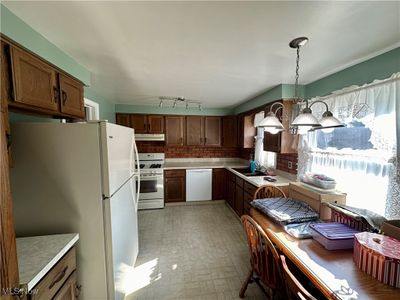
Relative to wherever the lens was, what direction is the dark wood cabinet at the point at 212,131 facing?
facing the viewer

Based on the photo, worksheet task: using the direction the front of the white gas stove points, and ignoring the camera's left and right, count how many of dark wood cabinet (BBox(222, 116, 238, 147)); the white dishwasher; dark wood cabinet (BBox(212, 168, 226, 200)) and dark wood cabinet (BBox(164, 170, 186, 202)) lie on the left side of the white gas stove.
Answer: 4

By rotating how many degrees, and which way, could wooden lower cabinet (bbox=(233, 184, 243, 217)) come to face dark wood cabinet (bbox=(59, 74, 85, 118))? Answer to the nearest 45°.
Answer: approximately 45° to its left

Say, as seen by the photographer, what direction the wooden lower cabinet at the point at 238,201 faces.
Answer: facing to the left of the viewer

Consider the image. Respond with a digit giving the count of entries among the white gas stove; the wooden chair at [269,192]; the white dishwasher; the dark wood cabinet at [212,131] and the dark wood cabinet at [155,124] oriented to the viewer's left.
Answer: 0

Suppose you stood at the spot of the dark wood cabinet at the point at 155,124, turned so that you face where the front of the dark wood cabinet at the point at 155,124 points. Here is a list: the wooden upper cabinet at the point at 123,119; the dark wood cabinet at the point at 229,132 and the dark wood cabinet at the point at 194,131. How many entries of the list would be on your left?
2

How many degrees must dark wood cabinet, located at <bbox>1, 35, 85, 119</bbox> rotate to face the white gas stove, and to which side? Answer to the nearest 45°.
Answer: approximately 90° to its left

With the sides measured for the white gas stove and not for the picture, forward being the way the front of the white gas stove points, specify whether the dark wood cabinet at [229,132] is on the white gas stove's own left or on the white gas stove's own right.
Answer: on the white gas stove's own left

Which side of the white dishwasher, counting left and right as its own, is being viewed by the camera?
front

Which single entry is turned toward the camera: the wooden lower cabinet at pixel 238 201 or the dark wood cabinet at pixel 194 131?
the dark wood cabinet

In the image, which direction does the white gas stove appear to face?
toward the camera

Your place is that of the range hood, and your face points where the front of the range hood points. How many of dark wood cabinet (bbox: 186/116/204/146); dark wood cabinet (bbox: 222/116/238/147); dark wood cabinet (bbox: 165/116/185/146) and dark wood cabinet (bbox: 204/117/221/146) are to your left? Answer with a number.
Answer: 4

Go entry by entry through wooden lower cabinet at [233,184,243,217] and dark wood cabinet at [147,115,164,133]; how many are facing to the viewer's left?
1

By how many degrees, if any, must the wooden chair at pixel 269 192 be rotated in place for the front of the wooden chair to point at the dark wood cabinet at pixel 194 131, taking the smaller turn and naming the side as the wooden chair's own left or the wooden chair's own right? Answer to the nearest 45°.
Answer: approximately 135° to the wooden chair's own right

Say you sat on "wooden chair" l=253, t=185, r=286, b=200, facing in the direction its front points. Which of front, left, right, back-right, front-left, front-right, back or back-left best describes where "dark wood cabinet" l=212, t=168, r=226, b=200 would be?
back-right
